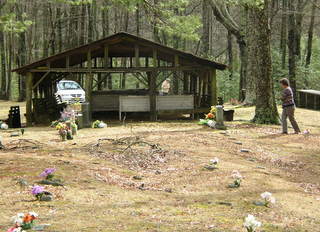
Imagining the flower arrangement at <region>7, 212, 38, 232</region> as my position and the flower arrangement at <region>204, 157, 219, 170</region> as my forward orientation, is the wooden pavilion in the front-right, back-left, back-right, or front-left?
front-left

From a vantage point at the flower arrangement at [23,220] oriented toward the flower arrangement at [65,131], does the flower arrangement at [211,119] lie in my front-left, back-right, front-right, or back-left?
front-right

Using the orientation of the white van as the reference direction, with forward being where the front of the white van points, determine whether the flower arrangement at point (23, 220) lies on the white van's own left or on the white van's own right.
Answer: on the white van's own right

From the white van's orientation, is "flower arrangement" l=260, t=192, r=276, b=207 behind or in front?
in front

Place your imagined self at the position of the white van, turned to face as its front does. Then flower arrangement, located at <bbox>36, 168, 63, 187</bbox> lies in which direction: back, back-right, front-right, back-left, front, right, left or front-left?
front-right

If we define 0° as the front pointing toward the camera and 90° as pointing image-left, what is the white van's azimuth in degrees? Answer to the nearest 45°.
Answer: approximately 315°
